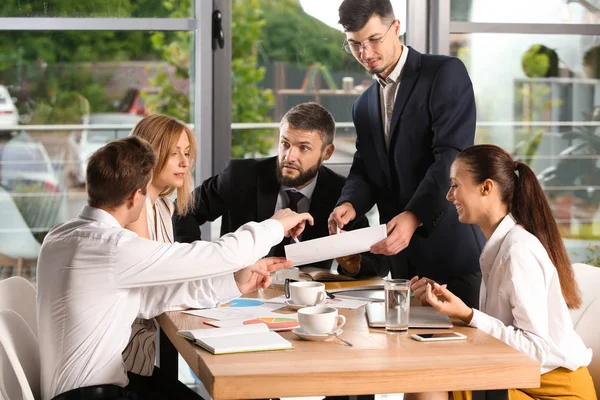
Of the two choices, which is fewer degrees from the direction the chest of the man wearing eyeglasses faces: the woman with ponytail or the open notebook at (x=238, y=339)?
the open notebook

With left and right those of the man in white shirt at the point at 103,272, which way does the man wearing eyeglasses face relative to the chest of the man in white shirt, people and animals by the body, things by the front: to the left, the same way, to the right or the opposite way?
the opposite way

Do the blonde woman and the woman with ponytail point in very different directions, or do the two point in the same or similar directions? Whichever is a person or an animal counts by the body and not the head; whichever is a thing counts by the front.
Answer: very different directions

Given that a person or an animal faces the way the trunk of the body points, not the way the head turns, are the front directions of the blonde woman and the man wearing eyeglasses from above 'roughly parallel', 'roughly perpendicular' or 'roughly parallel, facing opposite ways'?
roughly perpendicular

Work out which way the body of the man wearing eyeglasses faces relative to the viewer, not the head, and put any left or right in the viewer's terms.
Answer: facing the viewer and to the left of the viewer

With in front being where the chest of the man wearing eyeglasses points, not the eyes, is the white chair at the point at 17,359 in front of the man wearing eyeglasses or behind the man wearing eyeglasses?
in front

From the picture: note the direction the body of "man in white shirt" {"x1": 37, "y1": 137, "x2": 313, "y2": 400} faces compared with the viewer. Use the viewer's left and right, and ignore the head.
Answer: facing away from the viewer and to the right of the viewer

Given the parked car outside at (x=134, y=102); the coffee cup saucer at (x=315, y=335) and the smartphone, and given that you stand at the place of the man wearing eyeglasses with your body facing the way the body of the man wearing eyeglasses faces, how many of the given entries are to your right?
1

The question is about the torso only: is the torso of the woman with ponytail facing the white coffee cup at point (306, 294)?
yes

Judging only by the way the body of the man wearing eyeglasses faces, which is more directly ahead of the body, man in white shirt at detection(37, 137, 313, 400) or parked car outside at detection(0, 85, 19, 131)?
the man in white shirt

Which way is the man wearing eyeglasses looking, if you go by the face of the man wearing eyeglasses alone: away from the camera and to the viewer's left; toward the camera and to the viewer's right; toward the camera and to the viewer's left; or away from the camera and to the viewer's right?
toward the camera and to the viewer's left

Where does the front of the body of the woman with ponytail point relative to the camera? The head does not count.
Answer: to the viewer's left
